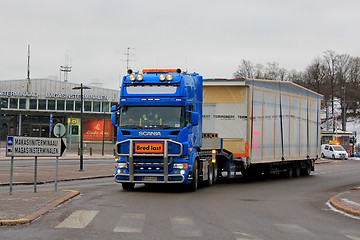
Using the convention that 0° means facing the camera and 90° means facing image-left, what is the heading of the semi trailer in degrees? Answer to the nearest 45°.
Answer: approximately 45°

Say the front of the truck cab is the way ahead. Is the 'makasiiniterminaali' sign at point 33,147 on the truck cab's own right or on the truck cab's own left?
on the truck cab's own right

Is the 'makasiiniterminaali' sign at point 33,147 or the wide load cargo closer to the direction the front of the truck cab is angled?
the 'makasiiniterminaali' sign

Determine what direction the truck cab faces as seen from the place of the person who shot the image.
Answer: facing the viewer

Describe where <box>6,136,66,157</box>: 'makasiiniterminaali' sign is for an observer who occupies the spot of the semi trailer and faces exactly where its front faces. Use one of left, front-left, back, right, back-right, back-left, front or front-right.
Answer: front

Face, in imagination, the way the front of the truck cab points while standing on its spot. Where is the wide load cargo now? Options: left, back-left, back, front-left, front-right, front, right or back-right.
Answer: back-left
